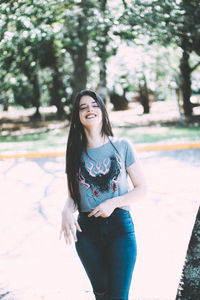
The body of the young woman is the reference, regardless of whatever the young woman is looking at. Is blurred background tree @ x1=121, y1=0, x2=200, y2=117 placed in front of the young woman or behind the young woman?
behind

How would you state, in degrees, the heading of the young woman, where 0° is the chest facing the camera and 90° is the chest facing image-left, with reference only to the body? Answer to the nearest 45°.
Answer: approximately 0°
